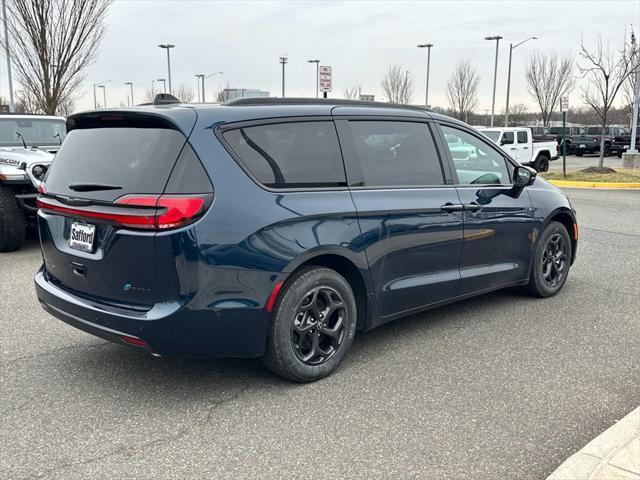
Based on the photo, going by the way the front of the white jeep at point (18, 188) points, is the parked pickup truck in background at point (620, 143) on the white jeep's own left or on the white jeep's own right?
on the white jeep's own left

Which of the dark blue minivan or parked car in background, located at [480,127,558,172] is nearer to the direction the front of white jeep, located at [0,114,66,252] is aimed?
the dark blue minivan

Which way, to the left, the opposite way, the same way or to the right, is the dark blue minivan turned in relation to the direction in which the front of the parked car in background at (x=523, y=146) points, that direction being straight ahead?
the opposite way

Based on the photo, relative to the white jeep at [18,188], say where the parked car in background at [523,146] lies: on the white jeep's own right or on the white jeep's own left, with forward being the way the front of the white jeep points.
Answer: on the white jeep's own left

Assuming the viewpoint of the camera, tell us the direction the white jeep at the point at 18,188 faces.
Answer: facing the viewer and to the right of the viewer

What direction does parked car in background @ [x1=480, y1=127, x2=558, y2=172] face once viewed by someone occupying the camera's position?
facing the viewer and to the left of the viewer

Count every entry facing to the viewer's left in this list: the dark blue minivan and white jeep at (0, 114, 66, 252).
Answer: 0

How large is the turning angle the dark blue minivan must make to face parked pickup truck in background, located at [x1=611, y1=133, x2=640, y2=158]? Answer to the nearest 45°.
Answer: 0° — it already faces it

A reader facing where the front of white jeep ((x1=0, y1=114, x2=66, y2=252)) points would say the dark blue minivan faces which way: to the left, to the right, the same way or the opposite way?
to the left

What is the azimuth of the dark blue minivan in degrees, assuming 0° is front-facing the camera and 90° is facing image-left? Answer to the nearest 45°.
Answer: approximately 225°
